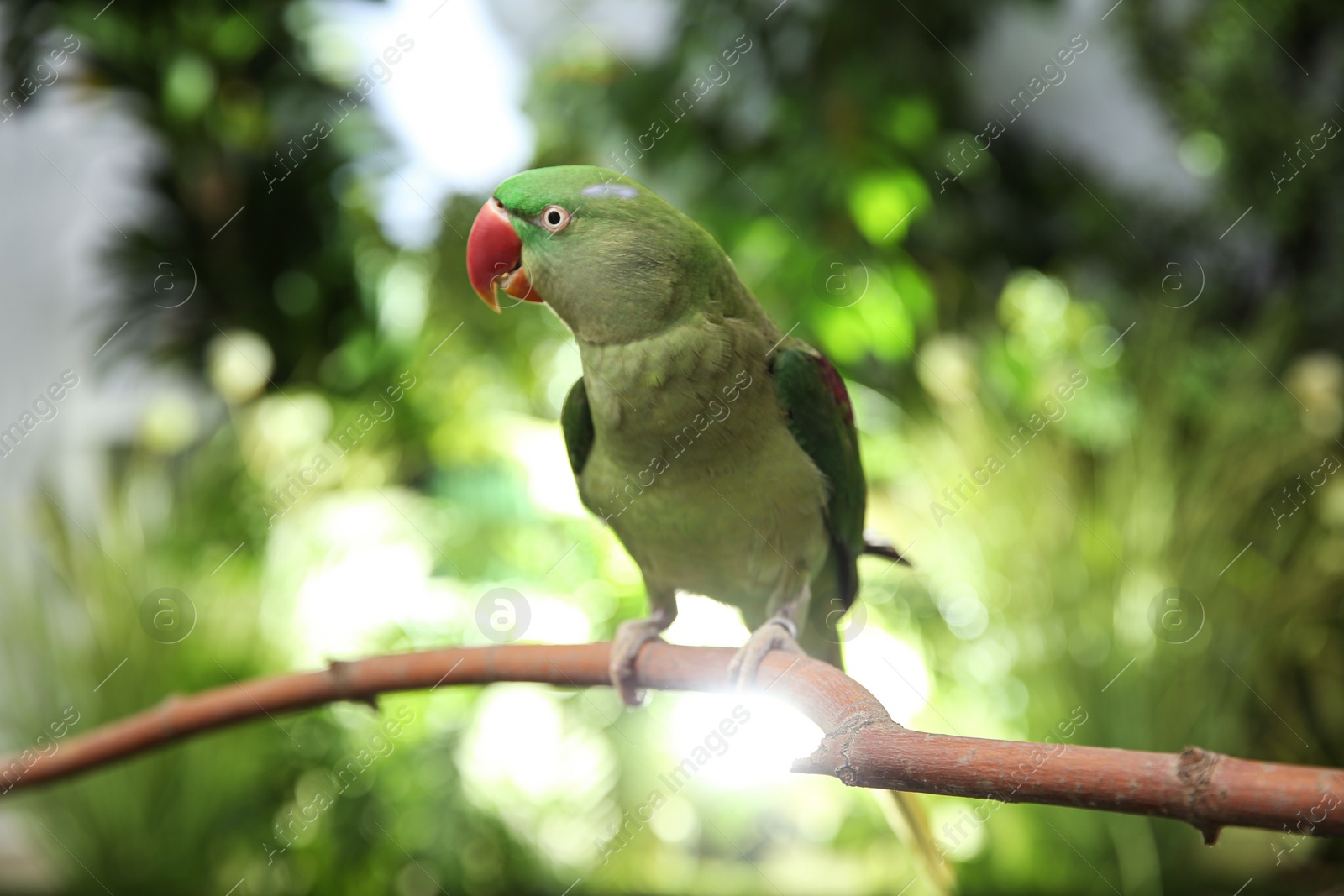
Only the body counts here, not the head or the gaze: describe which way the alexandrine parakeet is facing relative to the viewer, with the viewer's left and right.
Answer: facing the viewer and to the left of the viewer
